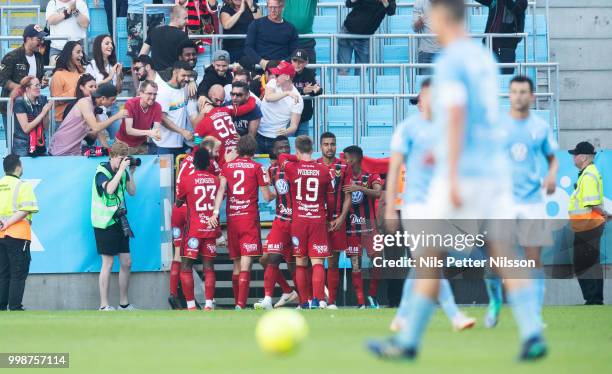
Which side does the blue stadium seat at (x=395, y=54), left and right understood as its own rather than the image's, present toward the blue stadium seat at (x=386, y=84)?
front

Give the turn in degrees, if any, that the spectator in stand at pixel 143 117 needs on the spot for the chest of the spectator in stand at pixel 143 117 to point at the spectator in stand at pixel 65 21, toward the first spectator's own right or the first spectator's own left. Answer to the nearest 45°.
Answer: approximately 180°

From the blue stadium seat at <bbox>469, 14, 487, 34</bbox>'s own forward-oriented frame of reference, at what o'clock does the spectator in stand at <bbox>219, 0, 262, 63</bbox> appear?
The spectator in stand is roughly at 2 o'clock from the blue stadium seat.

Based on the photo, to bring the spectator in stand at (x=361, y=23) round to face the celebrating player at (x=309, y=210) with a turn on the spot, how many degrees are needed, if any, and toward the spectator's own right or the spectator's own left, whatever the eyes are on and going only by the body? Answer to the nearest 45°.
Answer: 0° — they already face them

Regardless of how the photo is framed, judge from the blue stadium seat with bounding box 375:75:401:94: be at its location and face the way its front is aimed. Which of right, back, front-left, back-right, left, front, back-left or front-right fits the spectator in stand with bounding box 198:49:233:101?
front-right

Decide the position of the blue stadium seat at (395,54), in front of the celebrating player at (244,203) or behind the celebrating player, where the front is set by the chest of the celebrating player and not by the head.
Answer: in front

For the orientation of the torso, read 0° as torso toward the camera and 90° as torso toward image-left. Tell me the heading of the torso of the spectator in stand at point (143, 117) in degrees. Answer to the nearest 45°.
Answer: approximately 315°

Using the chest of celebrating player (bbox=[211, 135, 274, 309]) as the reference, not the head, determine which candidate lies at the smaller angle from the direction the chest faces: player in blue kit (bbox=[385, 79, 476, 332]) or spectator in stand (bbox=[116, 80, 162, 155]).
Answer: the spectator in stand

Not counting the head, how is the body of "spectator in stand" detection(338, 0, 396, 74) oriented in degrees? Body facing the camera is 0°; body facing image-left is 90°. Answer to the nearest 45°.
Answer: approximately 0°
